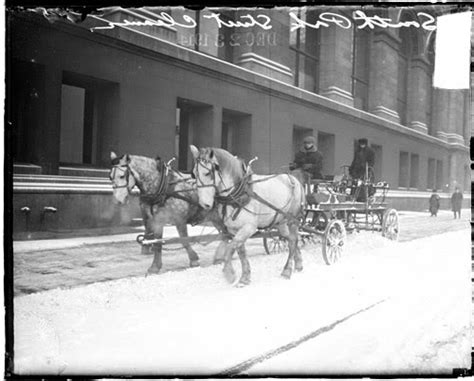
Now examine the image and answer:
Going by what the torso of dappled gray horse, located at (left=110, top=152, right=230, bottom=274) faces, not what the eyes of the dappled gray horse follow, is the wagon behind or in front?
behind

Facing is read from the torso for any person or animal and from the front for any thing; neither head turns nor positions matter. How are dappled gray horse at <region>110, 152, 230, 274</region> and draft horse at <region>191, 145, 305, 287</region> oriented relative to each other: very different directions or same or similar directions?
same or similar directions

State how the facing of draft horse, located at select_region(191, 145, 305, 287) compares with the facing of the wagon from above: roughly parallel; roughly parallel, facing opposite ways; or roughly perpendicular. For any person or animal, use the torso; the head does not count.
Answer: roughly parallel

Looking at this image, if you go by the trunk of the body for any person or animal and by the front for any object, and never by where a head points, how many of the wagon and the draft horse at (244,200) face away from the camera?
0

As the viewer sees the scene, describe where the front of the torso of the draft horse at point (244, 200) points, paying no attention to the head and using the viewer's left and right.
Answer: facing the viewer and to the left of the viewer

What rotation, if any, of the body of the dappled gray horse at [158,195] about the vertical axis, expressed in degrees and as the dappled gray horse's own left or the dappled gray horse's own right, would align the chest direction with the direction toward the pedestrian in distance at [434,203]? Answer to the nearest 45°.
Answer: approximately 135° to the dappled gray horse's own left

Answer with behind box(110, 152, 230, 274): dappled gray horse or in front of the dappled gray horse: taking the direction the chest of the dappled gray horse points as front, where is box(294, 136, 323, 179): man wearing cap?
behind
